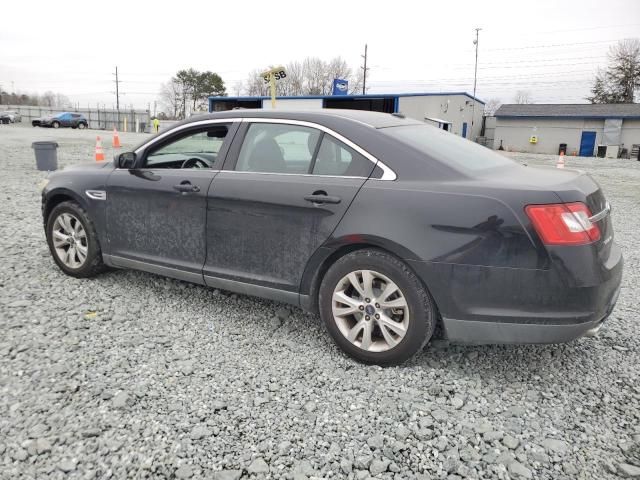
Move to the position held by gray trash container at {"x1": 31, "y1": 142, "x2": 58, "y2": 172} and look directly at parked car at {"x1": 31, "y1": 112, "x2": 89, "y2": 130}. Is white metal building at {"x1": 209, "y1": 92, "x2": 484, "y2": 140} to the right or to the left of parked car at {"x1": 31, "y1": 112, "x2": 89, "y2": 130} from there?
right

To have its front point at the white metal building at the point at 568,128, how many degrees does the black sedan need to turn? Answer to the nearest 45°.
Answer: approximately 90° to its right

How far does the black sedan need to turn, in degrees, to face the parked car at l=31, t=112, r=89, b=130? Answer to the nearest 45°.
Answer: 0° — it already faces it

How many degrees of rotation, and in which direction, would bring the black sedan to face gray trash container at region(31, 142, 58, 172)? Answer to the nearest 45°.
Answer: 0° — it already faces it

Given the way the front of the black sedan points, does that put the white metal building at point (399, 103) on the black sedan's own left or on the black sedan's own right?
on the black sedan's own right

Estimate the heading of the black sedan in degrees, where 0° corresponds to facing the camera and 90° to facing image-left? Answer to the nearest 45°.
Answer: approximately 135°

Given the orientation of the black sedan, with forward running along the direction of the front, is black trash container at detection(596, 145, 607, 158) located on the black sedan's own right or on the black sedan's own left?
on the black sedan's own right
